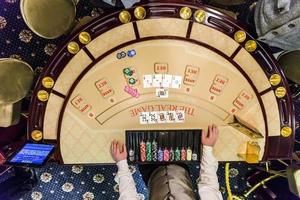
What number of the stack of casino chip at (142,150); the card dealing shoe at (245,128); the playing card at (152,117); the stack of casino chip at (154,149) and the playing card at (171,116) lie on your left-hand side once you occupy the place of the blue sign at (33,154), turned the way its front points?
5

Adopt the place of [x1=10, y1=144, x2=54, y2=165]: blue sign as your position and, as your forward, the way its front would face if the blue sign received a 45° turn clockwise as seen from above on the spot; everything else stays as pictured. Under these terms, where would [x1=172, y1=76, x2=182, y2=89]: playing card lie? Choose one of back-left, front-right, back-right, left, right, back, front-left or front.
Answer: back-left

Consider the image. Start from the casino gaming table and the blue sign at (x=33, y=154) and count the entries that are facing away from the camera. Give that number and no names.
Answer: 1

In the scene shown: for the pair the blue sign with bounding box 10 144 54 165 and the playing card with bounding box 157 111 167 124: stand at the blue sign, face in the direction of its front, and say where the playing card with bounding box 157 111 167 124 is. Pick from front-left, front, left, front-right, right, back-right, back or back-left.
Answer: left

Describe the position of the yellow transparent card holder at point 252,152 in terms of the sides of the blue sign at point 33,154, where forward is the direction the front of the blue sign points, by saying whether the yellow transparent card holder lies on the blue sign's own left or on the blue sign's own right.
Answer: on the blue sign's own left

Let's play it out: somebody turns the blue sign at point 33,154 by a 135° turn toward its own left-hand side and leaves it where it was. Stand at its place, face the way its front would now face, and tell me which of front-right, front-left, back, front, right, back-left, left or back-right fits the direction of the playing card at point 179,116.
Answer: front-right

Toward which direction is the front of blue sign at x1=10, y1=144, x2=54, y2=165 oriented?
toward the camera

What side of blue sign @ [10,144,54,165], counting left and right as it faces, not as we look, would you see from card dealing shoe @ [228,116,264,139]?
left

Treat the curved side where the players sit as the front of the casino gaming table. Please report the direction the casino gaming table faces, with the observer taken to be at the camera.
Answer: facing away from the viewer

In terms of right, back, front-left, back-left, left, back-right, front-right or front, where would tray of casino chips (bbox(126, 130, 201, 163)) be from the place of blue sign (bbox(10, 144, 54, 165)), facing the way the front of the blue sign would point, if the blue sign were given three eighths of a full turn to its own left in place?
front-right

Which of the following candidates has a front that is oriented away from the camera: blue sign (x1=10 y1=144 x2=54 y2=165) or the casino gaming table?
the casino gaming table
